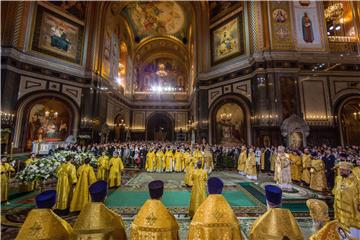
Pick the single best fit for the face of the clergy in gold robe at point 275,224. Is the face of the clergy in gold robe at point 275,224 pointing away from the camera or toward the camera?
away from the camera

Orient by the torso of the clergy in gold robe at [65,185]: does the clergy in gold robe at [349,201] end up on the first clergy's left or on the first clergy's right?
on the first clergy's right

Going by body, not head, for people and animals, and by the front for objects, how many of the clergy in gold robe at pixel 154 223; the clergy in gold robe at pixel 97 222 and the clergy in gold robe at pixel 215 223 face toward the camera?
0

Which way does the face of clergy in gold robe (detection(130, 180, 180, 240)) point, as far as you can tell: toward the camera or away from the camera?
away from the camera

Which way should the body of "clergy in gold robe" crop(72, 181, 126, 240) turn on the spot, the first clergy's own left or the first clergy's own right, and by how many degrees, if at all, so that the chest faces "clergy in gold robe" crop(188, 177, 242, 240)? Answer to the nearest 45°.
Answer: approximately 90° to the first clergy's own right

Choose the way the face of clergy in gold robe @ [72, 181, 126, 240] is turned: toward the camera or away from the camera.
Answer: away from the camera

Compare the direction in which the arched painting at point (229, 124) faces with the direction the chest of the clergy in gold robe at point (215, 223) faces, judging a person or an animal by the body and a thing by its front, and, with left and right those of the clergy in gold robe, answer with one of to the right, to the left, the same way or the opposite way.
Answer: the opposite way

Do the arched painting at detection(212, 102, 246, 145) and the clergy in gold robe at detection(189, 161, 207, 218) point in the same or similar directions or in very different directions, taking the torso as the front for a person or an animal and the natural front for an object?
very different directions

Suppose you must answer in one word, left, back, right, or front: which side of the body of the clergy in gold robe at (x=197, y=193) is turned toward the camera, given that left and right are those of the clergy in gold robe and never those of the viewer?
back

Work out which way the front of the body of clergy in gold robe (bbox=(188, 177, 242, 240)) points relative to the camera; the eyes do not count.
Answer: away from the camera

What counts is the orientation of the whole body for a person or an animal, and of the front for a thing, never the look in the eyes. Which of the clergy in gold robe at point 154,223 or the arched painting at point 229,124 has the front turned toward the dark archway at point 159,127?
the clergy in gold robe

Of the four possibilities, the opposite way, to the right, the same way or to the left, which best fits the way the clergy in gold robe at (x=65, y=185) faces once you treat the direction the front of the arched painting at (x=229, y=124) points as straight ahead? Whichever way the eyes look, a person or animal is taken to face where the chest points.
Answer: the opposite way

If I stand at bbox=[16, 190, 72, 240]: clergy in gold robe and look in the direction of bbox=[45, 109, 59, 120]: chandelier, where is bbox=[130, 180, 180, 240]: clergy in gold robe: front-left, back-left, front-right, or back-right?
back-right

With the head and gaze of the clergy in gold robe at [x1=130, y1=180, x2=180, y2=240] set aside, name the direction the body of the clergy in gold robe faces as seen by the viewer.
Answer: away from the camera

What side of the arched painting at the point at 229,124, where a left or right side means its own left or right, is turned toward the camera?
front

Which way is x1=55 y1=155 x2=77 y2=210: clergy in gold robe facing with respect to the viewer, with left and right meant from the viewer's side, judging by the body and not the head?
facing away from the viewer and to the right of the viewer

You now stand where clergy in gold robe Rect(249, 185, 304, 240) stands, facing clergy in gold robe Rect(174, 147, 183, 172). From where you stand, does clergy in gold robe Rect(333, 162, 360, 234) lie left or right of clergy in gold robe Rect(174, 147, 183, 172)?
right

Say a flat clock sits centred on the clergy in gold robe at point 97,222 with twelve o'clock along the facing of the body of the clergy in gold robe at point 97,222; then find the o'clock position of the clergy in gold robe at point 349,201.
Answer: the clergy in gold robe at point 349,201 is roughly at 3 o'clock from the clergy in gold robe at point 97,222.

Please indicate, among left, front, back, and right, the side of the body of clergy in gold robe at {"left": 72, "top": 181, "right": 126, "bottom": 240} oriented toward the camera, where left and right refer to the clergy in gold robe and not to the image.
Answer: back

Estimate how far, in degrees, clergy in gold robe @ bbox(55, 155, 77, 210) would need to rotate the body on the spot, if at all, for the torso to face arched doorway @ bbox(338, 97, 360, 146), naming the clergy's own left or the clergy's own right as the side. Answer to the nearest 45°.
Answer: approximately 45° to the clergy's own right

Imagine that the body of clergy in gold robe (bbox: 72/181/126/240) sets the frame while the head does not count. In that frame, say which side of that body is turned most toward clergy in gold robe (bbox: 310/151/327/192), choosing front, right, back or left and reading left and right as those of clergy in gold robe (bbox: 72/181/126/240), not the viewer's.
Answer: right
